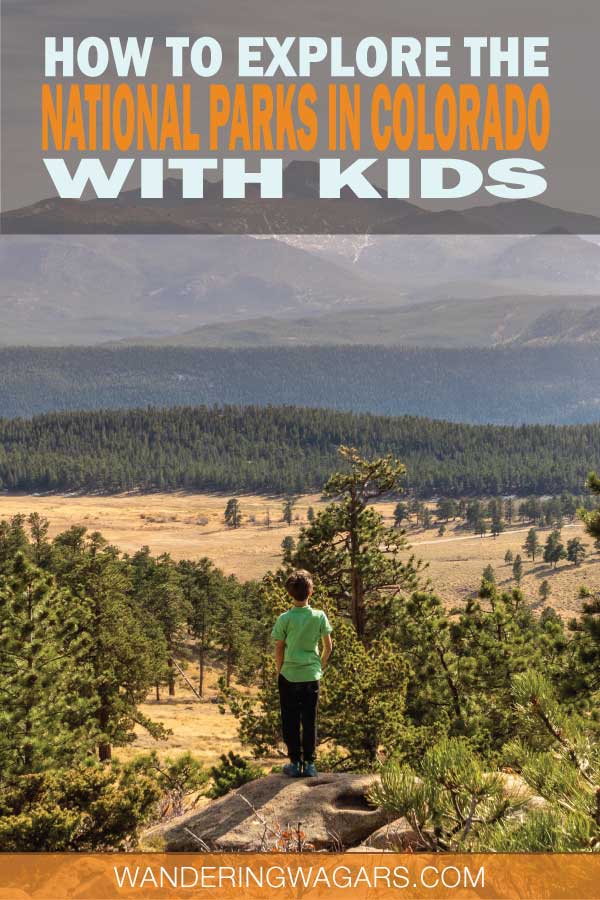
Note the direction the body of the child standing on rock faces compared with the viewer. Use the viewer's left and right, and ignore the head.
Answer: facing away from the viewer

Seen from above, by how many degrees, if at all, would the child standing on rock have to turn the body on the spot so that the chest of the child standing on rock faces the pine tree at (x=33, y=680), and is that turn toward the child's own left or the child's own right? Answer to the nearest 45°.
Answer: approximately 45° to the child's own left

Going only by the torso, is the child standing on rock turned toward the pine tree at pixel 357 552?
yes

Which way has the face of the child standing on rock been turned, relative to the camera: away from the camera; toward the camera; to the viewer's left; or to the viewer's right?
away from the camera
